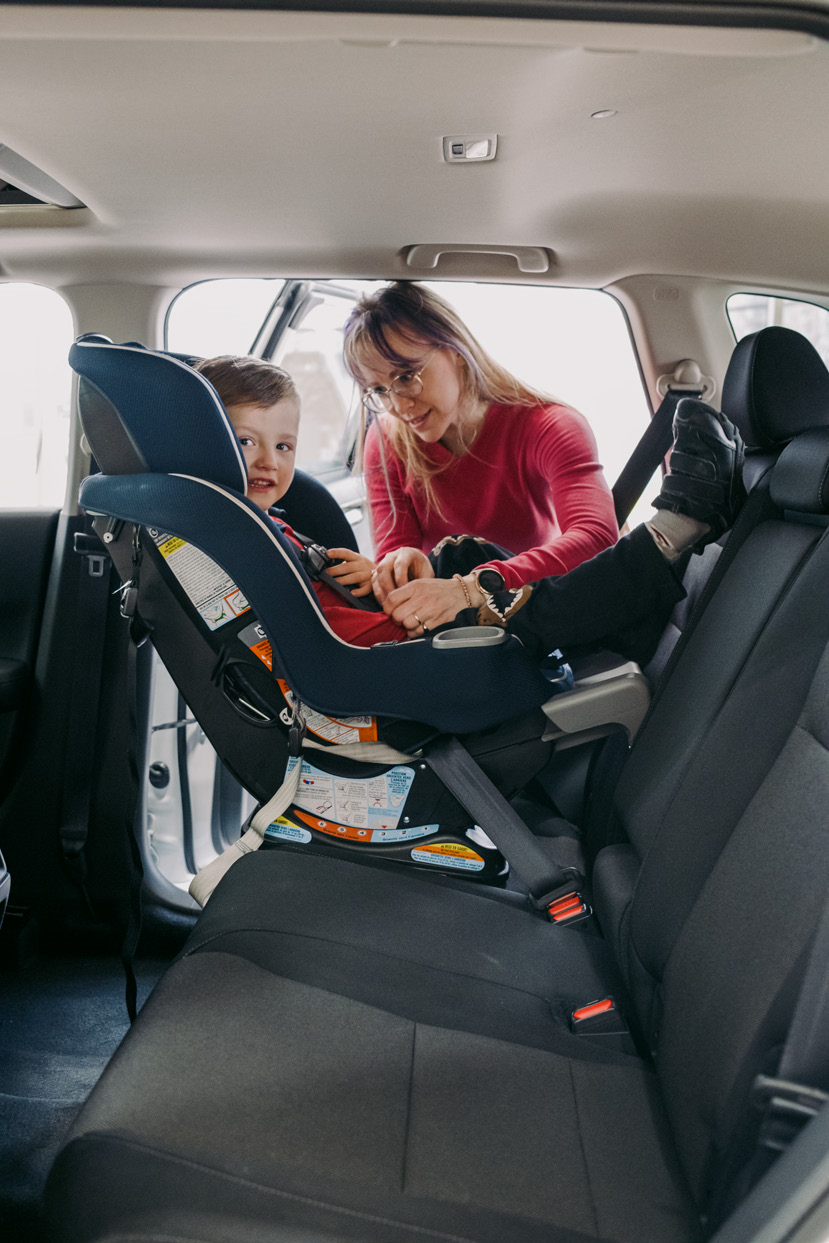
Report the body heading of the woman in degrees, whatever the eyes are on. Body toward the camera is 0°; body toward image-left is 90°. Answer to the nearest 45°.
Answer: approximately 45°

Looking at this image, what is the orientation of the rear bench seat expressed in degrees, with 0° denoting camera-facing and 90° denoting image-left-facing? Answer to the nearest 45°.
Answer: approximately 90°

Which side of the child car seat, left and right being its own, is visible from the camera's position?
right

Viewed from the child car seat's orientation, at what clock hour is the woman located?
The woman is roughly at 10 o'clock from the child car seat.

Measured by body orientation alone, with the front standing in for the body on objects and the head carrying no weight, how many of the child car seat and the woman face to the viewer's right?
1

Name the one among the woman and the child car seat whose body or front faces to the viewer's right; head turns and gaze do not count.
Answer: the child car seat
